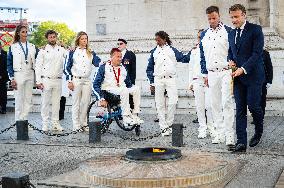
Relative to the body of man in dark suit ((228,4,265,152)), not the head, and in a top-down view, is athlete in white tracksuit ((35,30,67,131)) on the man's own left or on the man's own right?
on the man's own right

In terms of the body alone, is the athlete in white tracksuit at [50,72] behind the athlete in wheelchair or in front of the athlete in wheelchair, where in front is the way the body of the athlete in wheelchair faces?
behind

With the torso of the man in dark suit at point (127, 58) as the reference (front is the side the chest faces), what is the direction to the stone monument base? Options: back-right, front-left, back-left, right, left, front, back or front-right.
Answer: front-left

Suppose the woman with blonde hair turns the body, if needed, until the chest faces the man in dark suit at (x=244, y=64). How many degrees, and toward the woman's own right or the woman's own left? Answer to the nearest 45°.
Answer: approximately 45° to the woman's own left

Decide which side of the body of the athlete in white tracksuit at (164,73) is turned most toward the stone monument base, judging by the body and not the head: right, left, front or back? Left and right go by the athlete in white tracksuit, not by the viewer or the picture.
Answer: front

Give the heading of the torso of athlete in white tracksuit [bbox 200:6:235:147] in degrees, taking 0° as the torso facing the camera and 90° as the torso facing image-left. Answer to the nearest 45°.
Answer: approximately 0°

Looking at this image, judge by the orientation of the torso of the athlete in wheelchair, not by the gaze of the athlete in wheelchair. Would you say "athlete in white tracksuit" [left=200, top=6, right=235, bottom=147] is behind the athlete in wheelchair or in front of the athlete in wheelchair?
in front

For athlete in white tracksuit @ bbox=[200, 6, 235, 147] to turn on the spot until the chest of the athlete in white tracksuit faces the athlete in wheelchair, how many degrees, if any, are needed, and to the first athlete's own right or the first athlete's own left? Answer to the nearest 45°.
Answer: approximately 135° to the first athlete's own right

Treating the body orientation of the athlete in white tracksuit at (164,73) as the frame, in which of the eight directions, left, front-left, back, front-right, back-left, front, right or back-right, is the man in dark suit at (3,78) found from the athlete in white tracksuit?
back-right

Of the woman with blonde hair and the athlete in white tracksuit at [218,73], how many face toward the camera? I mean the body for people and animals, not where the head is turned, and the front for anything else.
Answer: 2
